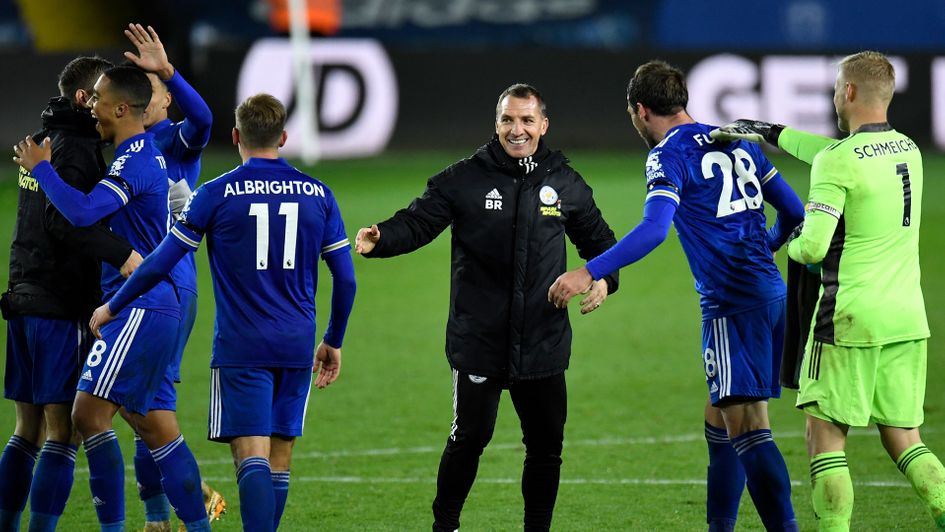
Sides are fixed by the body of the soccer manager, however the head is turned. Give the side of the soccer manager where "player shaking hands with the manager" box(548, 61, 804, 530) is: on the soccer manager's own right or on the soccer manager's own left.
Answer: on the soccer manager's own left

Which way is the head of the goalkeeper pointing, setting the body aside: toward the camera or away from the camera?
away from the camera

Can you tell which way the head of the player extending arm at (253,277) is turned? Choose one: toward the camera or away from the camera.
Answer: away from the camera

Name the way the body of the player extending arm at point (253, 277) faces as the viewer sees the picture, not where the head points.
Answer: away from the camera

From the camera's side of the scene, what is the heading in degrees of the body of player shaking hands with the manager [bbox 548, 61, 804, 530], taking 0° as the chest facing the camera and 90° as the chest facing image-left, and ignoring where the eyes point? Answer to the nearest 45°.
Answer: approximately 135°

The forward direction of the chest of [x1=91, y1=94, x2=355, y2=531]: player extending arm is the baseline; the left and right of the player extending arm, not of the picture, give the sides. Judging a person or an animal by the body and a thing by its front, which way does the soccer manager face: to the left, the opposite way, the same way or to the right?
the opposite way

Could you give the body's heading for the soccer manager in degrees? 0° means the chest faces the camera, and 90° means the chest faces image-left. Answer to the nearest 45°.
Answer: approximately 0°

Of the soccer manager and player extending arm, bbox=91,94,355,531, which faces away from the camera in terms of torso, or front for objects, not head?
the player extending arm

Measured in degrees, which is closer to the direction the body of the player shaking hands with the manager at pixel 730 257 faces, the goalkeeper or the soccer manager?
the soccer manager

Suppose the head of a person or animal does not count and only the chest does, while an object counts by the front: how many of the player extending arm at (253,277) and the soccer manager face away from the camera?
1

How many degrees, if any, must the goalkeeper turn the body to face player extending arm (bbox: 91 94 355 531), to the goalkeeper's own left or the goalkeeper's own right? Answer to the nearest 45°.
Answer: approximately 45° to the goalkeeper's own left

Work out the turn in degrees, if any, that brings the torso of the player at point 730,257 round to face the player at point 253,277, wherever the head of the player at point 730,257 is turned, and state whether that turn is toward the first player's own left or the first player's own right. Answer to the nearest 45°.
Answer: approximately 45° to the first player's own left

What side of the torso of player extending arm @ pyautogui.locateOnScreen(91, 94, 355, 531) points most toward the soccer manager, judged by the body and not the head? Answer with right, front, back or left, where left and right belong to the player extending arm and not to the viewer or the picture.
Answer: right
